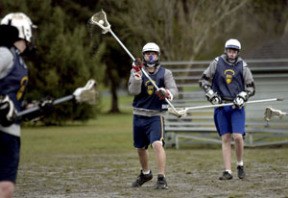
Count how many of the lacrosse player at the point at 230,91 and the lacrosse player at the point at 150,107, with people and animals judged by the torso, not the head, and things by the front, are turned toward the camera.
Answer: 2

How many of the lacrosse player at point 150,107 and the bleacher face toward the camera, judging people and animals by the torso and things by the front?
2

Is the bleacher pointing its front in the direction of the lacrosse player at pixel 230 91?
yes

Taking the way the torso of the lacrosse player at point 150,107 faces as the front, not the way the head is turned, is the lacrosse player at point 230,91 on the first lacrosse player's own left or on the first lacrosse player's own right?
on the first lacrosse player's own left

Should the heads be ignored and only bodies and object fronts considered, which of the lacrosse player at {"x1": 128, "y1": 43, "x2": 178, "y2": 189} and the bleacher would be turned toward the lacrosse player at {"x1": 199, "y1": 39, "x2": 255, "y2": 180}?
the bleacher

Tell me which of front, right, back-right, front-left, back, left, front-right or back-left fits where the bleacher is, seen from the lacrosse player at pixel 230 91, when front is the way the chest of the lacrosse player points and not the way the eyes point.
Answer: back
